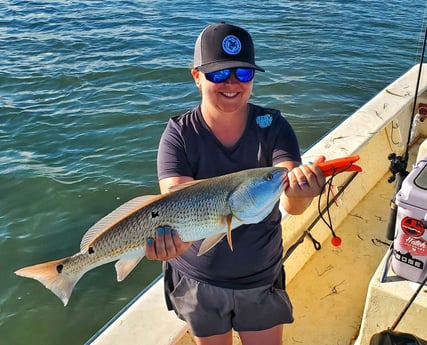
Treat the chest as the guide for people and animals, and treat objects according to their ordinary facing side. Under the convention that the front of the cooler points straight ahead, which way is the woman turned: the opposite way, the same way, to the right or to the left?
the same way

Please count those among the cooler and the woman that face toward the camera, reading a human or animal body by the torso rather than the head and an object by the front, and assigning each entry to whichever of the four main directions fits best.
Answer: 2

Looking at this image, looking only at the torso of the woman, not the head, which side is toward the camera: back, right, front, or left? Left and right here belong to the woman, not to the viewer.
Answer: front

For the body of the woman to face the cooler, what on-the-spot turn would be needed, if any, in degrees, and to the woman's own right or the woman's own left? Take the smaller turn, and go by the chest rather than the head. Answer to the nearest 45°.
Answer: approximately 90° to the woman's own left

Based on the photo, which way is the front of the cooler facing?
toward the camera

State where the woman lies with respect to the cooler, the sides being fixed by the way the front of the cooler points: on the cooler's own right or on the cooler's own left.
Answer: on the cooler's own right
